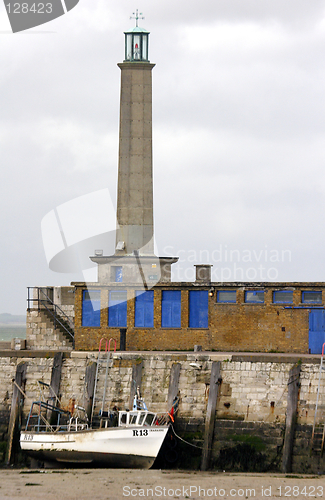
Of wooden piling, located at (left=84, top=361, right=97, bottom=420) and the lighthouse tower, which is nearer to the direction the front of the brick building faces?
the wooden piling

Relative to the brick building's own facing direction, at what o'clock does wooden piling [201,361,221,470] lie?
The wooden piling is roughly at 12 o'clock from the brick building.

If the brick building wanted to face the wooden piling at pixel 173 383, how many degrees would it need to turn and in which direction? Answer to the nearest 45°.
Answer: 0° — it already faces it

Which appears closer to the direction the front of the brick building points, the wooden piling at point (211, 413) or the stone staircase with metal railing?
the wooden piling

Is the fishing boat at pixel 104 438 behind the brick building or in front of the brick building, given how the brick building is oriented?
in front

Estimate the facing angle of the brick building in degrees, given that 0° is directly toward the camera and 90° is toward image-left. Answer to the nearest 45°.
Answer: approximately 0°

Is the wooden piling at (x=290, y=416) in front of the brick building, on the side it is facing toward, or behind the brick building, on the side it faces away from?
in front

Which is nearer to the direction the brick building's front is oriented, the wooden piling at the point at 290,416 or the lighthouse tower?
the wooden piling

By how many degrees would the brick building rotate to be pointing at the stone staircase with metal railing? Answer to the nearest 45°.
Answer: approximately 135° to its right

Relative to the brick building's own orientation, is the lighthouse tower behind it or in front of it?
behind

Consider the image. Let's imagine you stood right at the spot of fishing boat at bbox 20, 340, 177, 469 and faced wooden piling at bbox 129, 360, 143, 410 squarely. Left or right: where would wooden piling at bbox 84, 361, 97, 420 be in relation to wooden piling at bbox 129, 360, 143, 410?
left

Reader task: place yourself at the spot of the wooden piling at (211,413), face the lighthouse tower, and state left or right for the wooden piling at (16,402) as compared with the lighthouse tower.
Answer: left

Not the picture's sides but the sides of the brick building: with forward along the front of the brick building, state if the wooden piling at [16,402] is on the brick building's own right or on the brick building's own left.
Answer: on the brick building's own right
